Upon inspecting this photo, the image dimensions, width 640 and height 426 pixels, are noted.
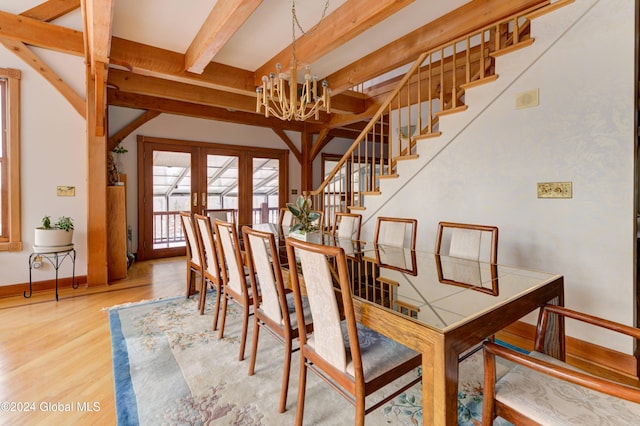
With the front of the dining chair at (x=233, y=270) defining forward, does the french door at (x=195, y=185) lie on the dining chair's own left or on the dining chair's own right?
on the dining chair's own left

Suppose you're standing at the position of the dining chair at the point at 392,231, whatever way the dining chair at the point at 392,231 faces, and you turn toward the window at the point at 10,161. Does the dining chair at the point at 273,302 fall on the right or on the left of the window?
left

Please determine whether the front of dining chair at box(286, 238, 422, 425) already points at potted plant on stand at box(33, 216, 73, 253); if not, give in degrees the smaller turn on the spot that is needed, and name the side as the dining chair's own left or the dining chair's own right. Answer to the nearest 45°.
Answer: approximately 90° to the dining chair's own left

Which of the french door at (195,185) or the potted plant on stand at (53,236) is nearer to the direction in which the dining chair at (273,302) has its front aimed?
the french door

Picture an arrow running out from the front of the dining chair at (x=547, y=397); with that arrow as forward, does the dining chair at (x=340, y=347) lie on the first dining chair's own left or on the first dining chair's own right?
on the first dining chair's own left

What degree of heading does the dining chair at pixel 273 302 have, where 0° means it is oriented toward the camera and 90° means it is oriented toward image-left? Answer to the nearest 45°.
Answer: approximately 225°

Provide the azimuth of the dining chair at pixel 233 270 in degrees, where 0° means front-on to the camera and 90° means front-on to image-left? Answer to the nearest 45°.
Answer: approximately 225°

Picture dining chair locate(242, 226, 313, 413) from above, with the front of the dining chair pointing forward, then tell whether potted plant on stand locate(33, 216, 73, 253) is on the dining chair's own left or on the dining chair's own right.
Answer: on the dining chair's own left

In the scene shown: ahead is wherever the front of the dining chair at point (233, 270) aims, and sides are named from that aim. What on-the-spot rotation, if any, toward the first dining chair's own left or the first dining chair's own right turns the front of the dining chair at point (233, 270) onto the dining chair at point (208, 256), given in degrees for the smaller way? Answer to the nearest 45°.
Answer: approximately 90° to the first dining chair's own left

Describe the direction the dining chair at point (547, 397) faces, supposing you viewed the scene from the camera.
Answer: facing away from the viewer and to the left of the viewer

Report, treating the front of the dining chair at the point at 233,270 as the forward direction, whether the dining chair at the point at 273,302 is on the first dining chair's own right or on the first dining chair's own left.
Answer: on the first dining chair's own right

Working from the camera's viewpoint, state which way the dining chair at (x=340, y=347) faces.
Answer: facing away from the viewer and to the right of the viewer
